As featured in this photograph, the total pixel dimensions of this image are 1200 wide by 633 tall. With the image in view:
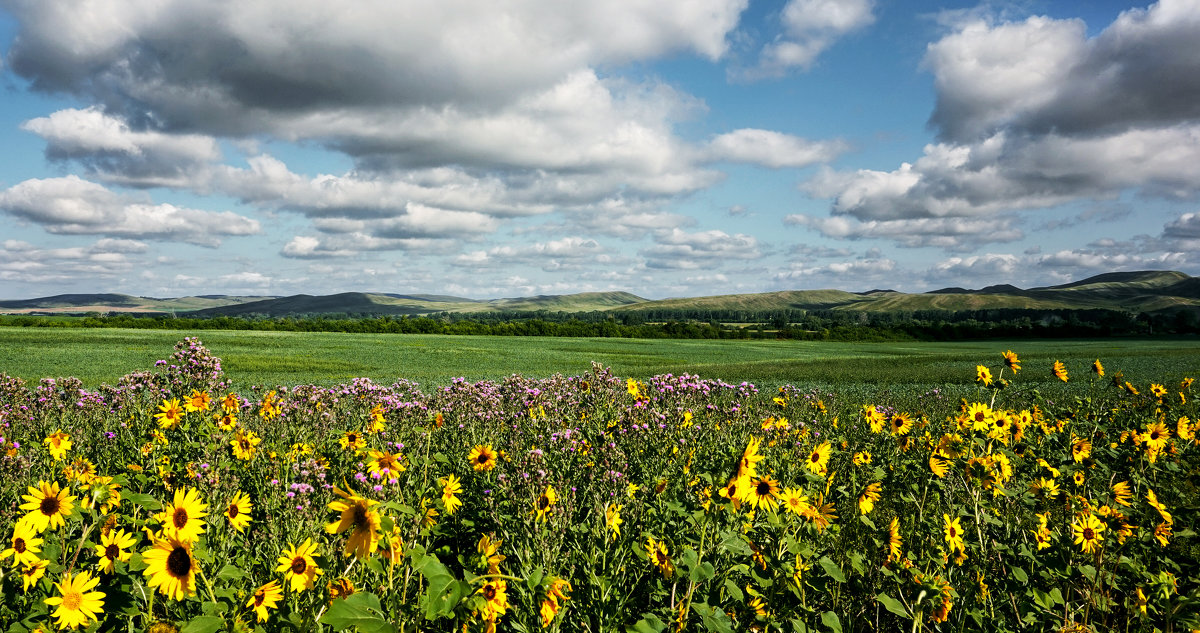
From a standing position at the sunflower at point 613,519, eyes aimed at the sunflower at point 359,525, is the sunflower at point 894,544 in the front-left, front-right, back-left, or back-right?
back-left

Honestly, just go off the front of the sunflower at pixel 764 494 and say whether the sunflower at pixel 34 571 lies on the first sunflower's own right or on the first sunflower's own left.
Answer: on the first sunflower's own right
